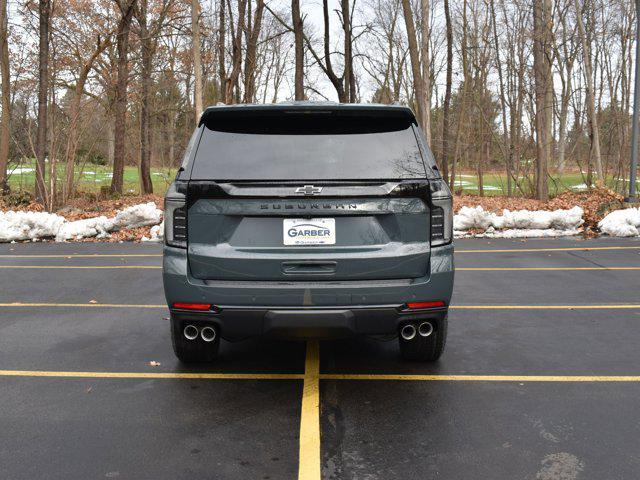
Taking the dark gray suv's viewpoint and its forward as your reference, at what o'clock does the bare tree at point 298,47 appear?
The bare tree is roughly at 12 o'clock from the dark gray suv.

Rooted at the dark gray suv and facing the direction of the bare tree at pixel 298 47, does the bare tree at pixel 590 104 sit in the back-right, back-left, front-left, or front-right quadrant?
front-right

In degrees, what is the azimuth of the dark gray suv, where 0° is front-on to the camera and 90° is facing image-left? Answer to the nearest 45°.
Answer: approximately 180°

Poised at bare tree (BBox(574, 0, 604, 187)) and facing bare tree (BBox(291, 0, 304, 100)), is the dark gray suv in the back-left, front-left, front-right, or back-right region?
front-left

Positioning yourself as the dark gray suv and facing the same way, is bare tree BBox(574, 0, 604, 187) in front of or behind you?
in front
